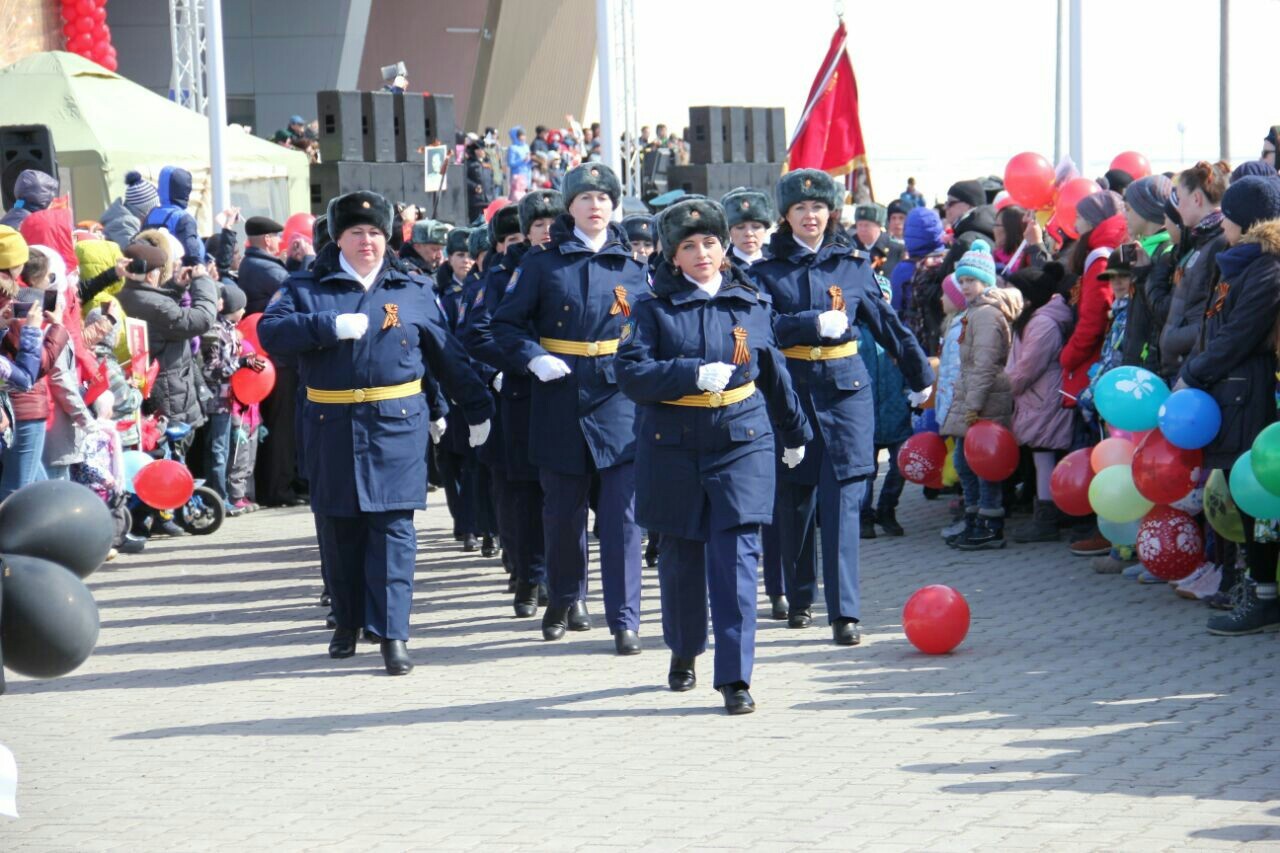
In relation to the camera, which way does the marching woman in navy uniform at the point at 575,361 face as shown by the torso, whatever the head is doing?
toward the camera

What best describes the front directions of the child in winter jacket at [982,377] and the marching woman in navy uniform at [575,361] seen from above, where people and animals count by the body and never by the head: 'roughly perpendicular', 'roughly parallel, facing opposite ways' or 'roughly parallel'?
roughly perpendicular

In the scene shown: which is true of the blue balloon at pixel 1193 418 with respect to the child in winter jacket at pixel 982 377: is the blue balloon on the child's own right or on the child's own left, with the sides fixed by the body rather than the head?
on the child's own left

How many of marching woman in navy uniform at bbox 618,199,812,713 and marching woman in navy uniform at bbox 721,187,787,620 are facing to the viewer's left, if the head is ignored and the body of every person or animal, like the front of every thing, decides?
0

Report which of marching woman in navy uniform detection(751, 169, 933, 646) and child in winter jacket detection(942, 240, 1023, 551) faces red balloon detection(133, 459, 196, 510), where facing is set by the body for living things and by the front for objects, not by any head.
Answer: the child in winter jacket

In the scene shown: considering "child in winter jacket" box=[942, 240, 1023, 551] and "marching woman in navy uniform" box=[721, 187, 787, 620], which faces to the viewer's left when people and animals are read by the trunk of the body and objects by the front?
the child in winter jacket

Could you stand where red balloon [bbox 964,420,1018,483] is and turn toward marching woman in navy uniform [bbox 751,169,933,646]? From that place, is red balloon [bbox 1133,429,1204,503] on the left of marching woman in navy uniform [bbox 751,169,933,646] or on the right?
left

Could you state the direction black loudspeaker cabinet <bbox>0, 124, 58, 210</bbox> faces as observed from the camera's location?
facing the viewer

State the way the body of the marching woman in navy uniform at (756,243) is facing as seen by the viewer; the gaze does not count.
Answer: toward the camera

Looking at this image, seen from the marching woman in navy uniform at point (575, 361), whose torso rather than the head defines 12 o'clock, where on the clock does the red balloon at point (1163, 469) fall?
The red balloon is roughly at 9 o'clock from the marching woman in navy uniform.

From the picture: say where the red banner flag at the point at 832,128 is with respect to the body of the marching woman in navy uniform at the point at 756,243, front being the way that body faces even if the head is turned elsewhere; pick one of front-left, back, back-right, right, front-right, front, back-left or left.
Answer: back

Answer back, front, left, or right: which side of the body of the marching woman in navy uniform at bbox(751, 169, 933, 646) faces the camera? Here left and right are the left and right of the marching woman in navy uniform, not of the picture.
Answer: front
